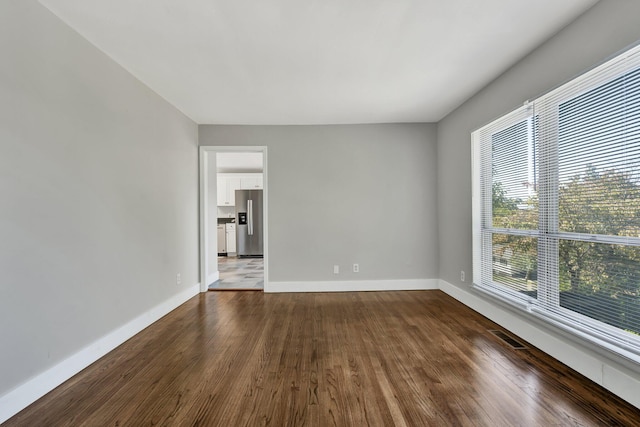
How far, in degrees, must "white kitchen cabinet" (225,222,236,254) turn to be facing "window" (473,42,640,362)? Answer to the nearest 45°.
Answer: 0° — it already faces it

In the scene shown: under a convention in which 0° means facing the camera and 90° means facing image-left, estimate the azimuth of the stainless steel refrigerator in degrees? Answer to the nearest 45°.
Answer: approximately 0°

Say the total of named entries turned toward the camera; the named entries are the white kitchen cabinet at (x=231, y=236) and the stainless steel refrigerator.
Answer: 2

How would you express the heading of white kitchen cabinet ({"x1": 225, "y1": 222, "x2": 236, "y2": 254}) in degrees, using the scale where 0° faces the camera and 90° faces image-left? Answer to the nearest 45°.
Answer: approximately 0°
